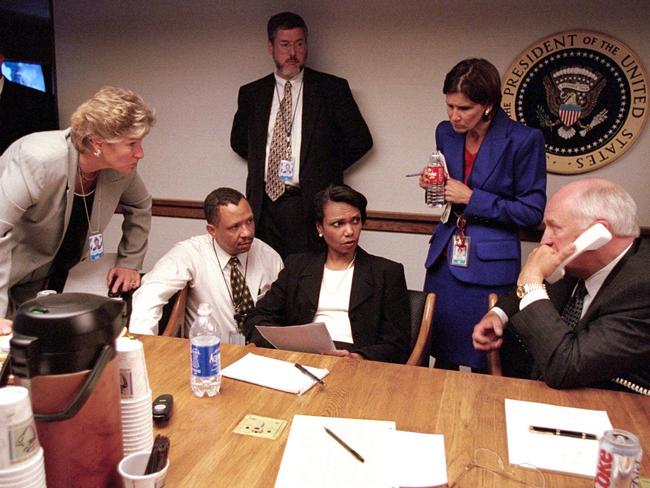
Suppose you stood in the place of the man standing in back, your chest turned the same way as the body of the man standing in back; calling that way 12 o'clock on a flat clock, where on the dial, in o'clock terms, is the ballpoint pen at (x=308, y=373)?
The ballpoint pen is roughly at 12 o'clock from the man standing in back.

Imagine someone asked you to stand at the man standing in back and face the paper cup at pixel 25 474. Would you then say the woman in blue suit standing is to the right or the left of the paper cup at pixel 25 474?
left

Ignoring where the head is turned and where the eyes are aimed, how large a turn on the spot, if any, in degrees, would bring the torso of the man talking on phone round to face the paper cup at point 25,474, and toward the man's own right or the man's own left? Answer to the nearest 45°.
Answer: approximately 45° to the man's own left

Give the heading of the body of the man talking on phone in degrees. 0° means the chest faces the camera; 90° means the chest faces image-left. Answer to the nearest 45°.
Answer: approximately 90°

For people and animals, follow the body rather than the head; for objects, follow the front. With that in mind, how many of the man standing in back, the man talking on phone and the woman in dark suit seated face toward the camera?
2

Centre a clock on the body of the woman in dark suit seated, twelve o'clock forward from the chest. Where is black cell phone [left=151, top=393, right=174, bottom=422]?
The black cell phone is roughly at 1 o'clock from the woman in dark suit seated.

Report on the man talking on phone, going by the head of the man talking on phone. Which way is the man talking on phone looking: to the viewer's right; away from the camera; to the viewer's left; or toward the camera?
to the viewer's left

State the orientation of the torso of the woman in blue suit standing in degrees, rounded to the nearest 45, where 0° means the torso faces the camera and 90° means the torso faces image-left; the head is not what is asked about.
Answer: approximately 45°

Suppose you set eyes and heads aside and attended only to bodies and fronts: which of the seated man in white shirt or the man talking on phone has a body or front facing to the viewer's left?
the man talking on phone
